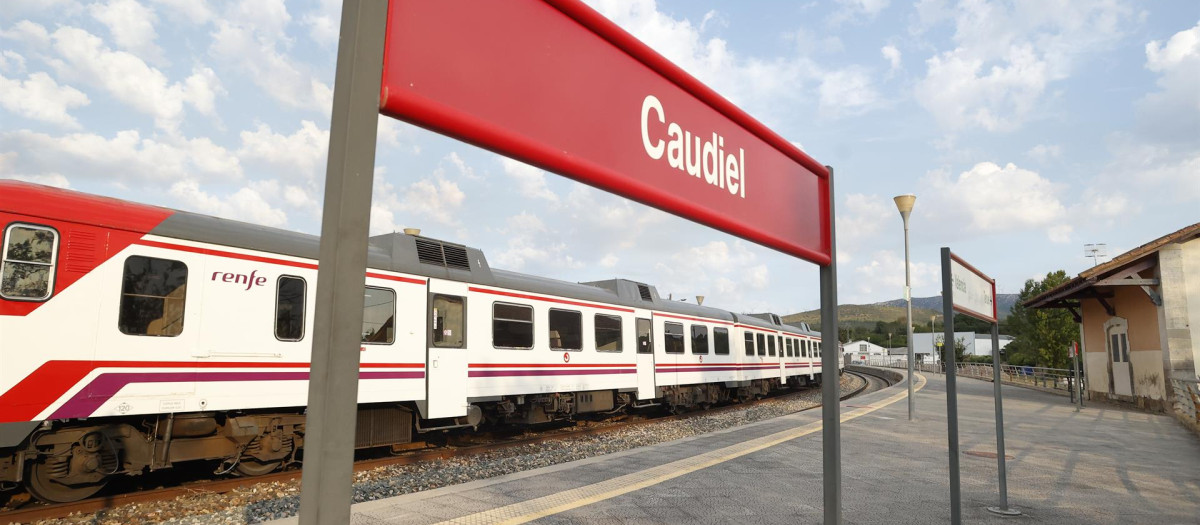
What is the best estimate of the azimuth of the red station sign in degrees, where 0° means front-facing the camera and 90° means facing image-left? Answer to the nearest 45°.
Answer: approximately 315°

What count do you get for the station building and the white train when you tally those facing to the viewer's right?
0

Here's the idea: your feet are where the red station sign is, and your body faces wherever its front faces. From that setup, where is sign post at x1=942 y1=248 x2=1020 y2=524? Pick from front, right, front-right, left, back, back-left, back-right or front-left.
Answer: left

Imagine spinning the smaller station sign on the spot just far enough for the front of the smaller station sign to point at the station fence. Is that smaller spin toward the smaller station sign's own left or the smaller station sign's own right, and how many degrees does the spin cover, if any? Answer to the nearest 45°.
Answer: approximately 135° to the smaller station sign's own left

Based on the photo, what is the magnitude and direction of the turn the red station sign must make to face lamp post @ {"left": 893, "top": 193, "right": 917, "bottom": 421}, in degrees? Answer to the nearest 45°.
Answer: approximately 90° to its left

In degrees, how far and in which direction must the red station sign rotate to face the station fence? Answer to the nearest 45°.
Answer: approximately 90° to its left

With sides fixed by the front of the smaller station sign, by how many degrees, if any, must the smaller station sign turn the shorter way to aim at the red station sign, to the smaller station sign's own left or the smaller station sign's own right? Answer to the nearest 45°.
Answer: approximately 45° to the smaller station sign's own right
